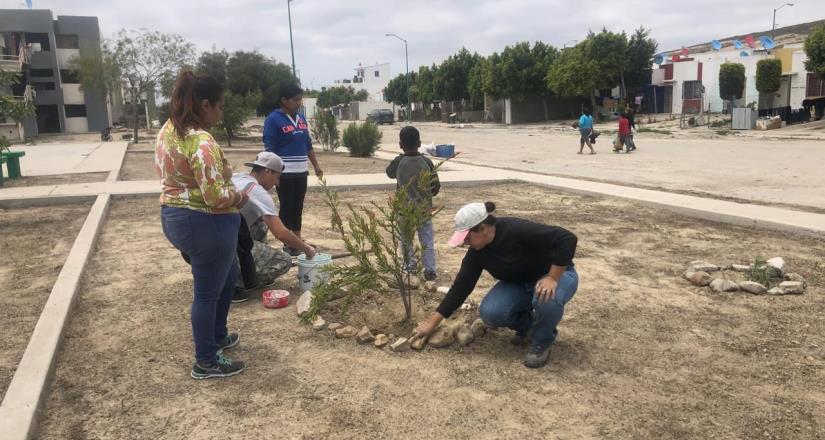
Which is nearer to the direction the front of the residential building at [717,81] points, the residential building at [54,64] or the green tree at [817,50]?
the residential building

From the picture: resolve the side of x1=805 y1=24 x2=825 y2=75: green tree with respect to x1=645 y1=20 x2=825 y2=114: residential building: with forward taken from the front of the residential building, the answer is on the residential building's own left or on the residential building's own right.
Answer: on the residential building's own left

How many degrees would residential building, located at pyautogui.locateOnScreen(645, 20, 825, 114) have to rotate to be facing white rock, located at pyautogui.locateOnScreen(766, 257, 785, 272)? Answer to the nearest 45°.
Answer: approximately 45° to its left

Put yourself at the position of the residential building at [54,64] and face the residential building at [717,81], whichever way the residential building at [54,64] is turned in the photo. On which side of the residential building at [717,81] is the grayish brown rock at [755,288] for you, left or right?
right

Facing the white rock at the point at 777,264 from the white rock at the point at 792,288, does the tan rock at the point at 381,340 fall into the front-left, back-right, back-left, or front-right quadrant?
back-left

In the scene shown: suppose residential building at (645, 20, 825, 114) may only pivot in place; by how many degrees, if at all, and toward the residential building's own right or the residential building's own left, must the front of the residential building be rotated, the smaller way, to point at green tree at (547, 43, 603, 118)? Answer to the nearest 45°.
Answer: approximately 45° to the residential building's own right

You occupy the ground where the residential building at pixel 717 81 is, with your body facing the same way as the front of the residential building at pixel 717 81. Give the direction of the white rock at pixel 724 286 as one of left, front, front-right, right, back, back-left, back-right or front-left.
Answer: front-left

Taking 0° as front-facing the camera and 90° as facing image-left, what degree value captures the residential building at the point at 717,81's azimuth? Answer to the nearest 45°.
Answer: approximately 45°

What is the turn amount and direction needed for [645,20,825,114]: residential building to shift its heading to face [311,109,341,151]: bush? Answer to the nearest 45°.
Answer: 0° — it already faces it

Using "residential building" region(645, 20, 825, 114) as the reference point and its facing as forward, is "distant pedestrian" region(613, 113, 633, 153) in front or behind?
in front

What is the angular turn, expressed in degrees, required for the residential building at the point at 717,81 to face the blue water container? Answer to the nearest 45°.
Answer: approximately 45° to its left

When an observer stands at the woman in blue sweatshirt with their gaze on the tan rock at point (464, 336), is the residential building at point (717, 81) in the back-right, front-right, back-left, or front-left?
back-left

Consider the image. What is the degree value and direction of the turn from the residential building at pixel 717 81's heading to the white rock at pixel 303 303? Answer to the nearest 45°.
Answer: approximately 45° to its left

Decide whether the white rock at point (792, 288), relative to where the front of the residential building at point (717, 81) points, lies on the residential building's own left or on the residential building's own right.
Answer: on the residential building's own left

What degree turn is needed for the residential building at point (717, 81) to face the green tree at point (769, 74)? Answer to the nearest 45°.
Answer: approximately 45° to its left

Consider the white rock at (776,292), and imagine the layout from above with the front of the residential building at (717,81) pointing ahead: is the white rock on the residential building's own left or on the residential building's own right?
on the residential building's own left
